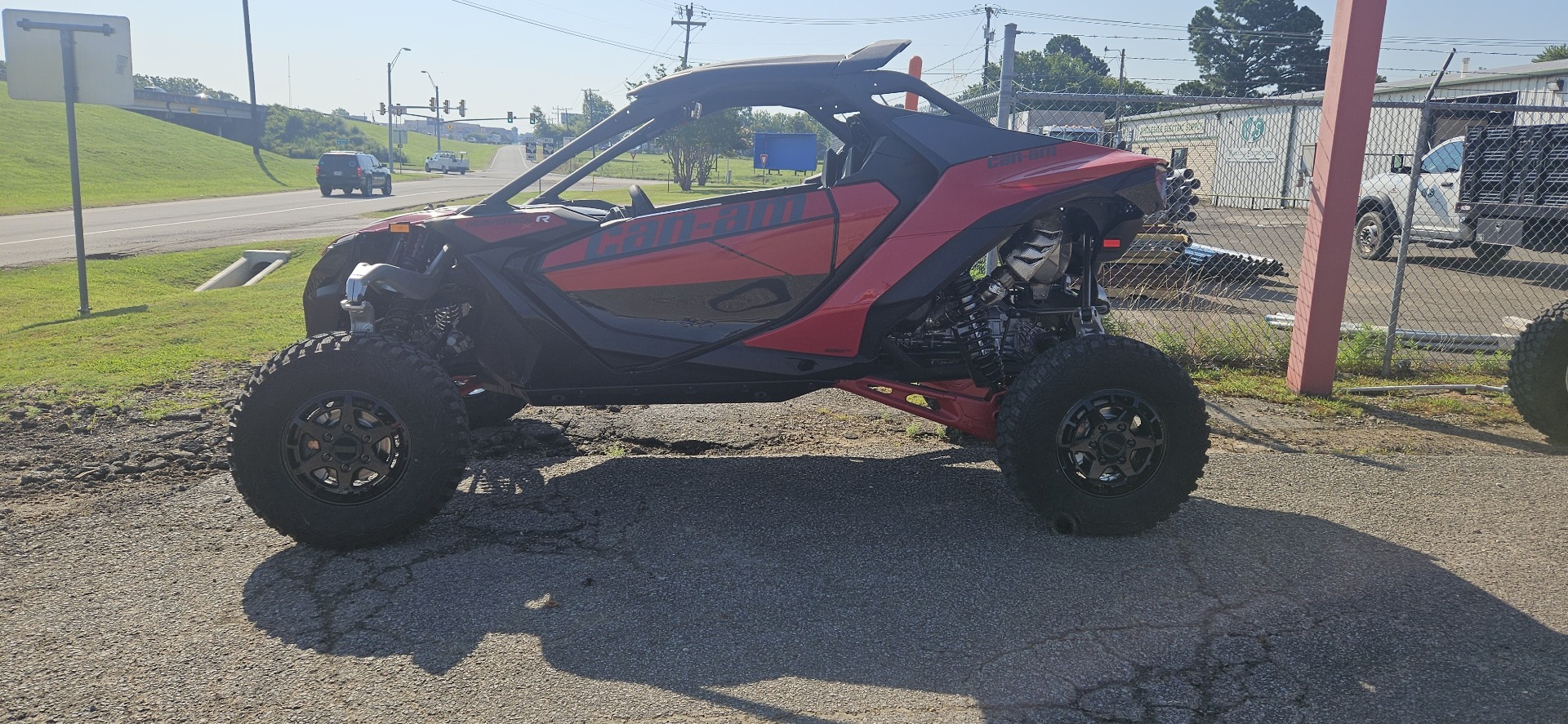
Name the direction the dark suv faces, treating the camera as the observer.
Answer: facing away from the viewer and to the right of the viewer

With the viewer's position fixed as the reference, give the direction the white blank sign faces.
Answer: facing away from the viewer

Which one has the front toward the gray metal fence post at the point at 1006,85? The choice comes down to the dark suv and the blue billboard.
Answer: the blue billboard

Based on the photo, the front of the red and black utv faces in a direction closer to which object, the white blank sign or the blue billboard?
the white blank sign

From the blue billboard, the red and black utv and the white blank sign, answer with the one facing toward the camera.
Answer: the blue billboard

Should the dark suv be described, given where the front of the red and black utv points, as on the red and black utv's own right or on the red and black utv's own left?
on the red and black utv's own right

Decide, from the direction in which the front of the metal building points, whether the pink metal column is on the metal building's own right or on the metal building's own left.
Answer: on the metal building's own left

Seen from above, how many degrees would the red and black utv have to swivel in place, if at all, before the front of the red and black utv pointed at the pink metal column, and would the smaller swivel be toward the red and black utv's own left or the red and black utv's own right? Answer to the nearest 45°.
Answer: approximately 135° to the red and black utv's own right

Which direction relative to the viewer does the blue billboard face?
toward the camera

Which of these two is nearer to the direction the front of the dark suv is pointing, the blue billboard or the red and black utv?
the blue billboard

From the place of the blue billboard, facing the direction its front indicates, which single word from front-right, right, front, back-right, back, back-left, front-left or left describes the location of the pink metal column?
front

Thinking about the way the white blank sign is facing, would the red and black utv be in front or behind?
behind

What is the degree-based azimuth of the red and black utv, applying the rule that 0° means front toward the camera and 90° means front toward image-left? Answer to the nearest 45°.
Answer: approximately 90°

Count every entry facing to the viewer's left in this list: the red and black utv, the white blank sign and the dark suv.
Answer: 1
